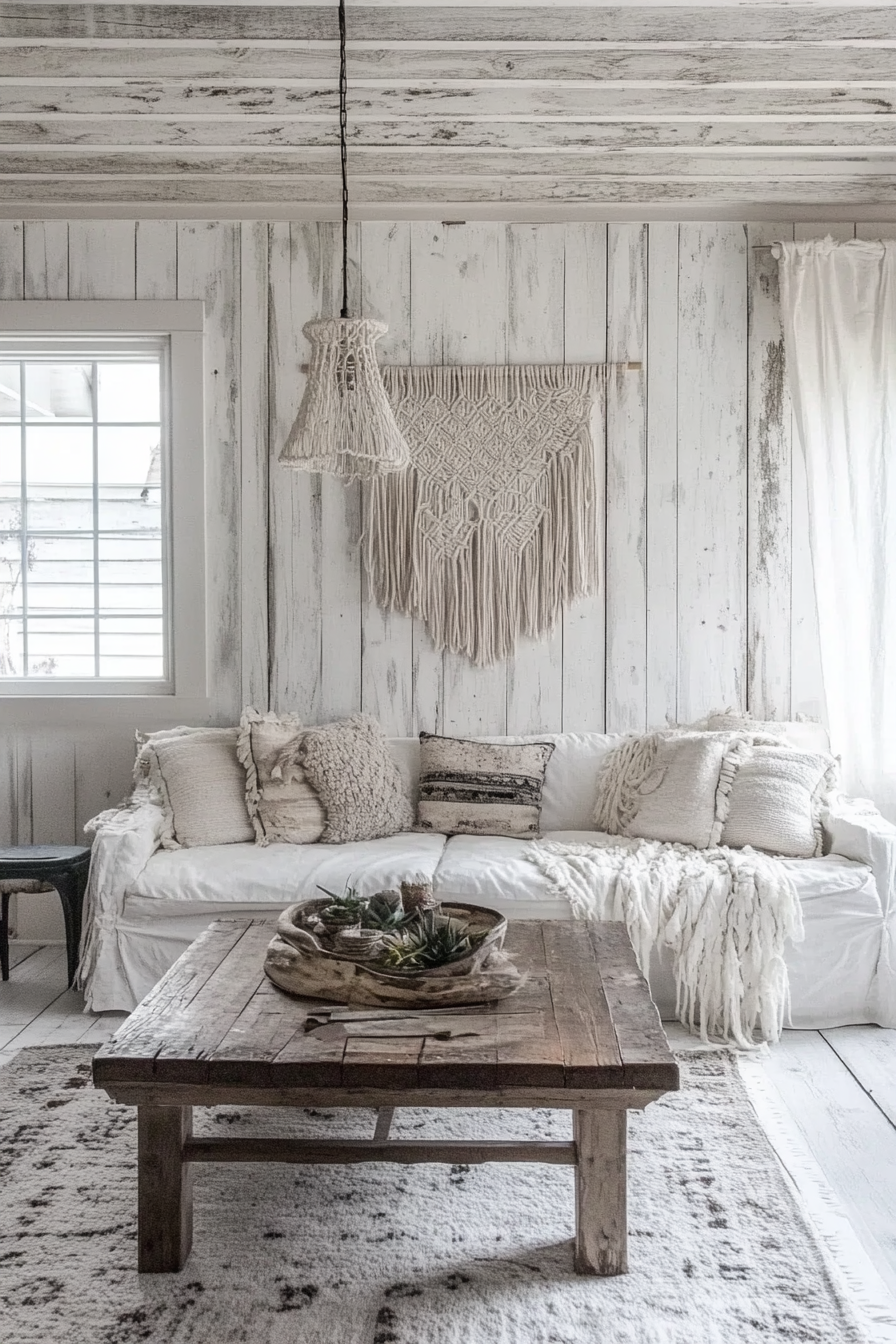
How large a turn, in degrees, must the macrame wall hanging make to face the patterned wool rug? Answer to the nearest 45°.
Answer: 0° — it already faces it

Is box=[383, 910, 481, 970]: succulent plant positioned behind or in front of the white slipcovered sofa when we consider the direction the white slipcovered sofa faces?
in front

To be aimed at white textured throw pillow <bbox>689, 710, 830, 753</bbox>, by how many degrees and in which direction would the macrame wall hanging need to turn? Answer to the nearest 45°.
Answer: approximately 90° to its left

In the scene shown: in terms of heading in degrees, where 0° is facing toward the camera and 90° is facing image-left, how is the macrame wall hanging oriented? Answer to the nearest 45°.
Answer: approximately 0°

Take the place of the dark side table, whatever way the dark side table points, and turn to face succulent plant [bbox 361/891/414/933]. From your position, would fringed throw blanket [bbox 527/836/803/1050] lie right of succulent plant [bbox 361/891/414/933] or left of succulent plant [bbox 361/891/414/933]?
left

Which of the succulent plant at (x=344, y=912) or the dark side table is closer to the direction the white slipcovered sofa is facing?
the succulent plant

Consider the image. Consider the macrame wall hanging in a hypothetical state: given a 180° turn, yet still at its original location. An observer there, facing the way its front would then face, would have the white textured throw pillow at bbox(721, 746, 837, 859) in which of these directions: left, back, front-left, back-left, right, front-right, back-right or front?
back-right

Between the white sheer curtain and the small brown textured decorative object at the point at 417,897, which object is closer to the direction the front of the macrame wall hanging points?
the small brown textured decorative object

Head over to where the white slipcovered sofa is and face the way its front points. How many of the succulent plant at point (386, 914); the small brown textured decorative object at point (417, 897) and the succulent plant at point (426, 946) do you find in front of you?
3

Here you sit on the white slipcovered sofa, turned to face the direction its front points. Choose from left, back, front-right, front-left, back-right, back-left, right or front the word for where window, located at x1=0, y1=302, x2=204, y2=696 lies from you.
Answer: back-right

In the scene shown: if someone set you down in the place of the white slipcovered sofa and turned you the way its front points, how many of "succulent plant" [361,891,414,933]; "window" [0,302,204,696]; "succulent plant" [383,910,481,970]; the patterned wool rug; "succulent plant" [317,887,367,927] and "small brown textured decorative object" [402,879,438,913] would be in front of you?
5

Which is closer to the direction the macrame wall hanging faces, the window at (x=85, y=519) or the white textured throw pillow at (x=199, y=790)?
the white textured throw pillow
